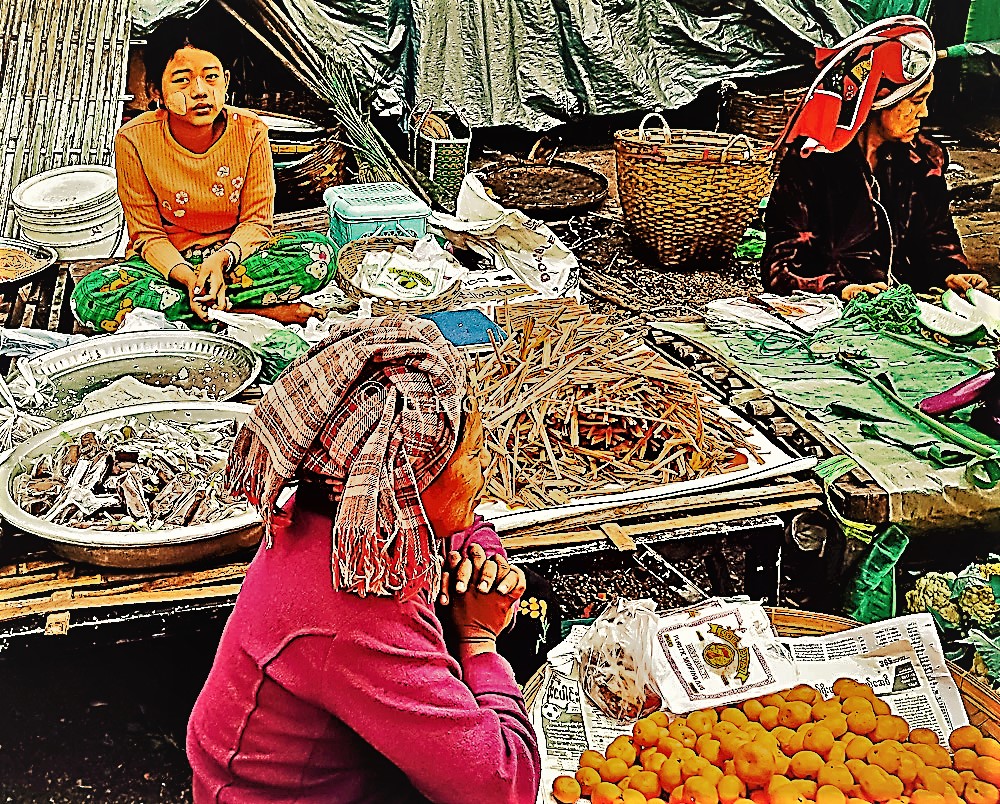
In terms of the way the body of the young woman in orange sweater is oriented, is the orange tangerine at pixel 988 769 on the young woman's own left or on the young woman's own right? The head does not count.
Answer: on the young woman's own left

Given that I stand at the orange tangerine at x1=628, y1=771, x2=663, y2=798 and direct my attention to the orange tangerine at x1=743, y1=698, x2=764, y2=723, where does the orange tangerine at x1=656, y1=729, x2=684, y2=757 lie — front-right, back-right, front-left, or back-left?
front-left

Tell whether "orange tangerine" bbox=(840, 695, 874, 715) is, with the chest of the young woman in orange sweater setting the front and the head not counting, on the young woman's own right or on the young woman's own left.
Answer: on the young woman's own left

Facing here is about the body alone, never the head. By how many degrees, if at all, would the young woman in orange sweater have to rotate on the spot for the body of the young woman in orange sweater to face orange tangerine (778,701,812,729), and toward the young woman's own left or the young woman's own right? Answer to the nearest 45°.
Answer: approximately 45° to the young woman's own left

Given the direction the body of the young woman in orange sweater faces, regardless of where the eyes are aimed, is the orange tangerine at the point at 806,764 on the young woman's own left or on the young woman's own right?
on the young woman's own left

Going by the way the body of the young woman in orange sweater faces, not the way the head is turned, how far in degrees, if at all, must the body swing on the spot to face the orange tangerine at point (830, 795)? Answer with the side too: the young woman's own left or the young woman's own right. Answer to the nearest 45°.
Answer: approximately 45° to the young woman's own left

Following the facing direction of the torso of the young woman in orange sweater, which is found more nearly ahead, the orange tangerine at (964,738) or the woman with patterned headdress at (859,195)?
the orange tangerine

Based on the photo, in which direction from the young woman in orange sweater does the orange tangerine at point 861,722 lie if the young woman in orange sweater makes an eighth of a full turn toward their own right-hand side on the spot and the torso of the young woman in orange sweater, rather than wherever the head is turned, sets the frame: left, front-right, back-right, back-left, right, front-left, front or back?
left

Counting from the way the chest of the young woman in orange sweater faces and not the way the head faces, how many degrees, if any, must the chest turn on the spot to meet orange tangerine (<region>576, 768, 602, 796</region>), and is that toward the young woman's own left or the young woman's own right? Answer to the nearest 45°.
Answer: approximately 45° to the young woman's own left

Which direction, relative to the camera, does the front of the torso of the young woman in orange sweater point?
toward the camera

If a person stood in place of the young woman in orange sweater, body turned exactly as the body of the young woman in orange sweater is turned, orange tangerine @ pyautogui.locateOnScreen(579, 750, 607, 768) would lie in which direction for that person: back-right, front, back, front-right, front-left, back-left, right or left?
front-left

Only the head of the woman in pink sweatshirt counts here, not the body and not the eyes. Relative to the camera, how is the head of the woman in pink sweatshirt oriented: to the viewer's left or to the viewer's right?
to the viewer's right

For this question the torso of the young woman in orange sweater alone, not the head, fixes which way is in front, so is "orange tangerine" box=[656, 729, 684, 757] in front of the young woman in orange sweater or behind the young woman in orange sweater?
in front

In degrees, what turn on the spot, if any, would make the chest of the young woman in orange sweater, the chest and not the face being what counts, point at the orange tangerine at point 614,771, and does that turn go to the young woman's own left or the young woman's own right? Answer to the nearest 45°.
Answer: approximately 45° to the young woman's own left
